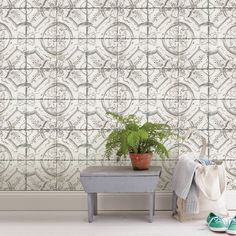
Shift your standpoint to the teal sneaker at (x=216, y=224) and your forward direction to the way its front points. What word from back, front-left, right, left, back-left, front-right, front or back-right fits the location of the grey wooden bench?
back-right
